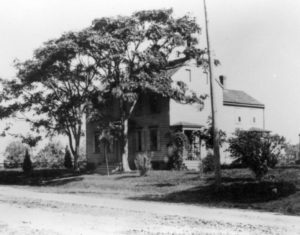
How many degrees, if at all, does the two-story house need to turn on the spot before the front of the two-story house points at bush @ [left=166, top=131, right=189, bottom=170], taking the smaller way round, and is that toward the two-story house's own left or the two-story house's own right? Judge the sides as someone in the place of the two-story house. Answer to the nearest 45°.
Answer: approximately 45° to the two-story house's own left

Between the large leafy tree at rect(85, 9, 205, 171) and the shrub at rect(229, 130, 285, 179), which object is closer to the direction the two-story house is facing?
the large leafy tree

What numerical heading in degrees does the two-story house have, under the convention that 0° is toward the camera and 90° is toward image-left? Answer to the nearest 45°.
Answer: approximately 45°

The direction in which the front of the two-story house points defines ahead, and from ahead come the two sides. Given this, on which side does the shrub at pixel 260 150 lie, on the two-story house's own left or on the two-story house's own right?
on the two-story house's own left

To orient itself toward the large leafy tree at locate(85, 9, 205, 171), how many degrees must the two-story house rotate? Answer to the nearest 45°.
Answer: approximately 45° to its left

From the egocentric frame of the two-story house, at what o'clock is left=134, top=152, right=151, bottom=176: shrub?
The shrub is roughly at 11 o'clock from the two-story house.

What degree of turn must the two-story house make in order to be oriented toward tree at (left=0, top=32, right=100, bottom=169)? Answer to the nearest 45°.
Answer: approximately 45° to its right
